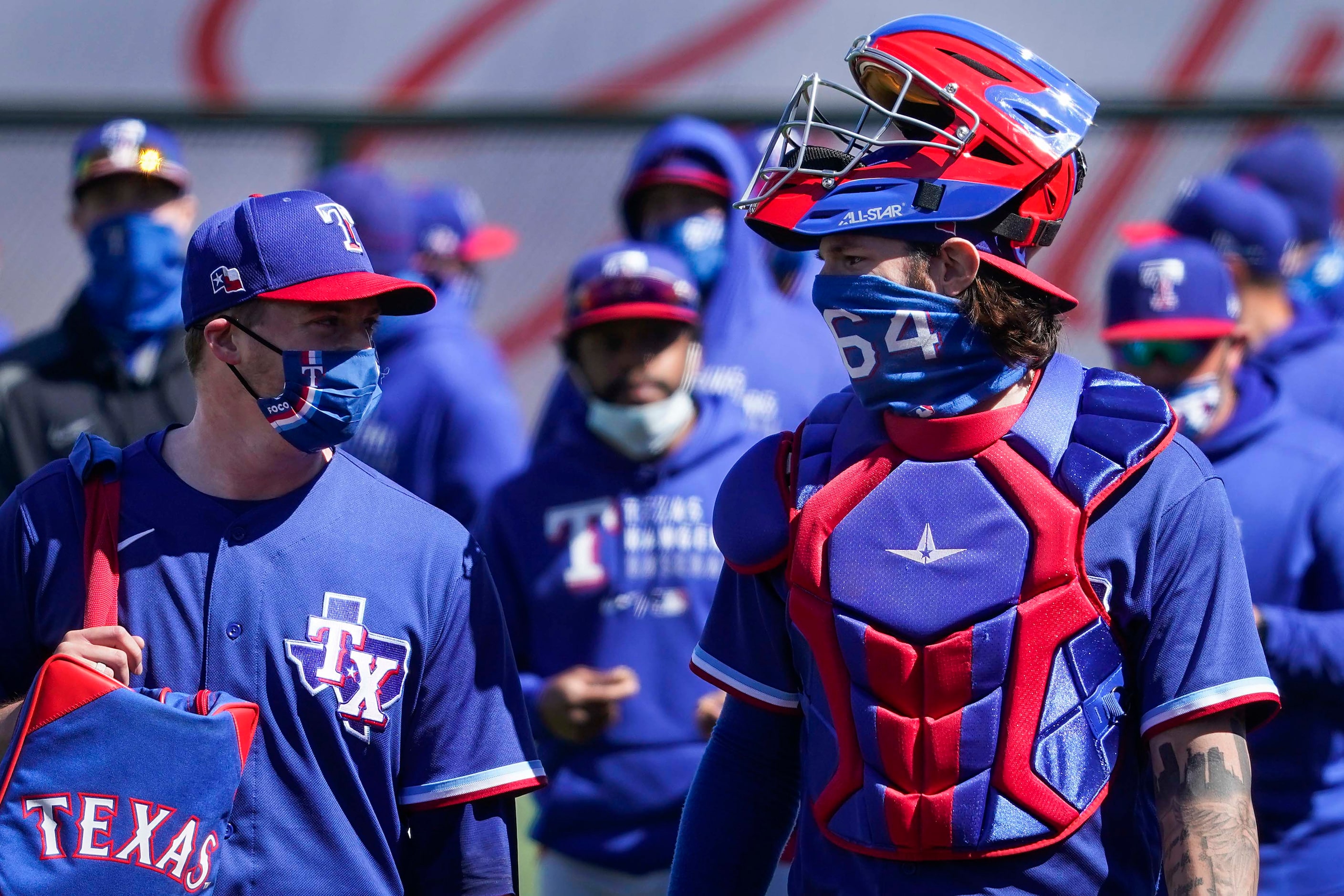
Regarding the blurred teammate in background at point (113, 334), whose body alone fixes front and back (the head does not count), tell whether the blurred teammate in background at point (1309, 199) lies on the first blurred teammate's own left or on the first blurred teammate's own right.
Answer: on the first blurred teammate's own left

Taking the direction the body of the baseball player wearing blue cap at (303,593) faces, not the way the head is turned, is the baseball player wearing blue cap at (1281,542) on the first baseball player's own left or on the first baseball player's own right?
on the first baseball player's own left

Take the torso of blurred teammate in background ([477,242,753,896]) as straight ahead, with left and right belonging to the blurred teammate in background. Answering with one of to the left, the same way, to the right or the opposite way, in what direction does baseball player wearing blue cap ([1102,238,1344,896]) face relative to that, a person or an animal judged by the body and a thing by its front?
to the right

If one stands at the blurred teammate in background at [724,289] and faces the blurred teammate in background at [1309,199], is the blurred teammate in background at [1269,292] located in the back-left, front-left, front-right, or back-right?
front-right

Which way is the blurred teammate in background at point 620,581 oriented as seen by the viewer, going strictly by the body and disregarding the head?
toward the camera

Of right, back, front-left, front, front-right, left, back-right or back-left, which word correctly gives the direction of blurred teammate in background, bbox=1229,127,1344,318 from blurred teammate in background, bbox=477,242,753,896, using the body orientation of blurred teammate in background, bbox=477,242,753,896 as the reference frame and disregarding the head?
back-left

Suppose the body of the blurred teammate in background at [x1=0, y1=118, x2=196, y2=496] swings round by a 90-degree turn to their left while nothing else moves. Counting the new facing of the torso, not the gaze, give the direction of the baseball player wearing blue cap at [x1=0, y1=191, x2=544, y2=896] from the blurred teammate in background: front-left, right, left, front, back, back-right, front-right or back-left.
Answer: right

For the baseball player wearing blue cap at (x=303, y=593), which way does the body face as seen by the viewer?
toward the camera

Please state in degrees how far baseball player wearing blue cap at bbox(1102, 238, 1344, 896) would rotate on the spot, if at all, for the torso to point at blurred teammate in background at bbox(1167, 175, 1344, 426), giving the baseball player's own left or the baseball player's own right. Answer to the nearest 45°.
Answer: approximately 135° to the baseball player's own right

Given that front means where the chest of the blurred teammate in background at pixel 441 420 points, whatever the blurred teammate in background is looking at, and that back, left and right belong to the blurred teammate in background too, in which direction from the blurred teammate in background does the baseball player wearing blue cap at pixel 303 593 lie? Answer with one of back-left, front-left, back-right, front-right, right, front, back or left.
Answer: front-right

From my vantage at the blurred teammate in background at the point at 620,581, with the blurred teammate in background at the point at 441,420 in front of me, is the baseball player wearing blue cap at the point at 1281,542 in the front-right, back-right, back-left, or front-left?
back-right

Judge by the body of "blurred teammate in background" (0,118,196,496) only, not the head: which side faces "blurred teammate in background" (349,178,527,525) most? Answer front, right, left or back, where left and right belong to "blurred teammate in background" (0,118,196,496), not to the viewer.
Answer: left

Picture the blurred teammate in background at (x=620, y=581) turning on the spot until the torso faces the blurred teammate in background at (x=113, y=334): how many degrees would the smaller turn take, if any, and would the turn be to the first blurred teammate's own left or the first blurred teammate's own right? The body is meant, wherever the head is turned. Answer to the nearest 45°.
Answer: approximately 135° to the first blurred teammate's own right

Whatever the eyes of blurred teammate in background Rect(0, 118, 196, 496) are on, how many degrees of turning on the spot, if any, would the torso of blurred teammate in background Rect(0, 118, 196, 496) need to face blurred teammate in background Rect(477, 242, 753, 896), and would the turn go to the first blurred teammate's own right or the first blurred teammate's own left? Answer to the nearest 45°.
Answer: approximately 45° to the first blurred teammate's own left
